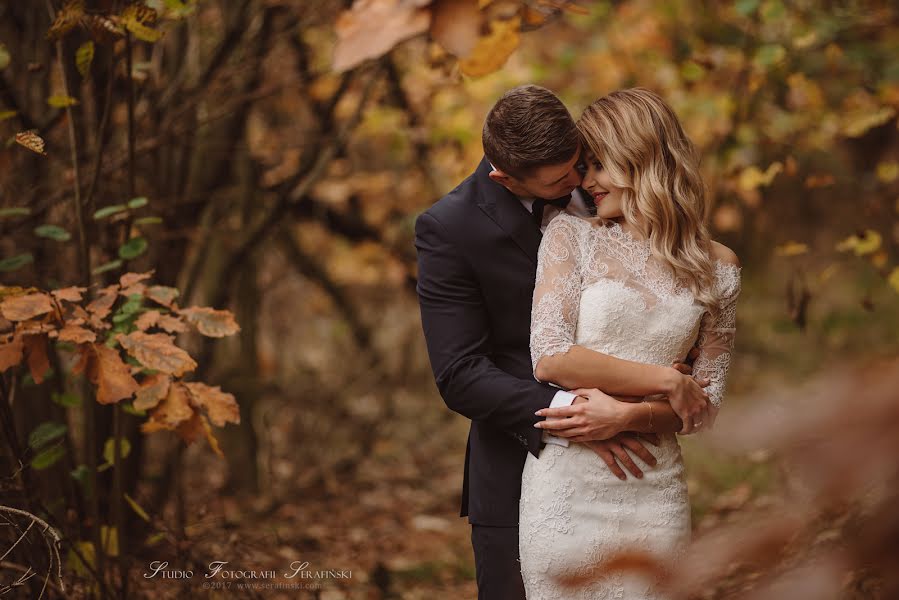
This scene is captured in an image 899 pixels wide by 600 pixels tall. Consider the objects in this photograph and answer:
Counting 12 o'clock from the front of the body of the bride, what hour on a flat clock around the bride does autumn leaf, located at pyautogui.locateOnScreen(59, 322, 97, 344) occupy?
The autumn leaf is roughly at 3 o'clock from the bride.

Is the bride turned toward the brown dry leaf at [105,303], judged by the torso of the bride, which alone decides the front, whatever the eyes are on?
no

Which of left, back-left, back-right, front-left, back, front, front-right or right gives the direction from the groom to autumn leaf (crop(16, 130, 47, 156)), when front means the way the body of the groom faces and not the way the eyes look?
back-right

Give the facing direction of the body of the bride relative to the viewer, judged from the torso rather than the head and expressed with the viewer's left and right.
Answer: facing the viewer

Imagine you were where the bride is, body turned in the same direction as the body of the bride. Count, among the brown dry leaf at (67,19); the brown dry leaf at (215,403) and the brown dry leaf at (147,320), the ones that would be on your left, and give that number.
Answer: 0

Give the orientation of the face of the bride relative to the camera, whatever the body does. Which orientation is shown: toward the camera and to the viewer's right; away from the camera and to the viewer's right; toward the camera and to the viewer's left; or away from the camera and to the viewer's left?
toward the camera and to the viewer's left

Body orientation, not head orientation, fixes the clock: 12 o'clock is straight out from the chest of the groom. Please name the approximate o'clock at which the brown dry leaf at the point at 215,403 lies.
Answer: The brown dry leaf is roughly at 5 o'clock from the groom.

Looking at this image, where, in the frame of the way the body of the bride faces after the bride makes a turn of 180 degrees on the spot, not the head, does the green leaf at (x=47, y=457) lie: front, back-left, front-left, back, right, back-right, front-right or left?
left

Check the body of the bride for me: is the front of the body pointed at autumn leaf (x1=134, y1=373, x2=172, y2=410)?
no

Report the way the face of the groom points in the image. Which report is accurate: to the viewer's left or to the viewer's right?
to the viewer's right

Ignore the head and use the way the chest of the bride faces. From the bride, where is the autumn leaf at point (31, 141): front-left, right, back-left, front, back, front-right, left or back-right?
right

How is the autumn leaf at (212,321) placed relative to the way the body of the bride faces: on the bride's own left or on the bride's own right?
on the bride's own right

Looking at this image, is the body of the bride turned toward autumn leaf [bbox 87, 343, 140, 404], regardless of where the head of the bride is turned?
no

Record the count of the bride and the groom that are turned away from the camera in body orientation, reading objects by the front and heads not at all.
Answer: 0

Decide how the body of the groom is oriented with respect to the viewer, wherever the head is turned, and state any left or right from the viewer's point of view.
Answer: facing the viewer and to the right of the viewer

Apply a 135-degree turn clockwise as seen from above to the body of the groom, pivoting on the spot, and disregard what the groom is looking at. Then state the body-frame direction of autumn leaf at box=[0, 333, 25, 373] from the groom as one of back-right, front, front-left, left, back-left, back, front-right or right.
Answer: front
